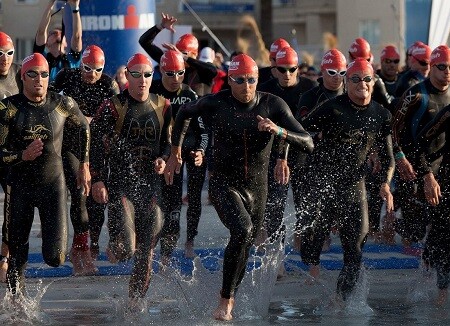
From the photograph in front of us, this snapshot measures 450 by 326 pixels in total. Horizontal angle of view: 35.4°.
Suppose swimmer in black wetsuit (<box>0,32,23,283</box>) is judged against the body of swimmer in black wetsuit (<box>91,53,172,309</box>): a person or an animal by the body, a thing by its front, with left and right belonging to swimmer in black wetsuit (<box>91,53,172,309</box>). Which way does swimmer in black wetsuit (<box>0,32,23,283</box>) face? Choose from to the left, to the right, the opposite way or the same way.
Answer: the same way

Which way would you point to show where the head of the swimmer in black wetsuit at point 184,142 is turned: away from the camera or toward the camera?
toward the camera

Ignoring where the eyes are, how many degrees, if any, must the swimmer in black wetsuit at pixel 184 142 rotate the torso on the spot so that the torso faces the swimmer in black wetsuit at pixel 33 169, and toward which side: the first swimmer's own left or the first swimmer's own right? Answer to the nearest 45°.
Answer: approximately 45° to the first swimmer's own right

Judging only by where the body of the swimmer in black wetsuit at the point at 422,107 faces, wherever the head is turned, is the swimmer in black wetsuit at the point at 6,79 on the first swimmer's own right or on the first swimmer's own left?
on the first swimmer's own right

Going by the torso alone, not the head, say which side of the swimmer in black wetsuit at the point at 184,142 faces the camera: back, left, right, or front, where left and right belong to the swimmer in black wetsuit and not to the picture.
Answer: front

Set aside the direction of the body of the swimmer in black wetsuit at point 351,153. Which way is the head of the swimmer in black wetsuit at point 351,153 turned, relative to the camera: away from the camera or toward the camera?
toward the camera

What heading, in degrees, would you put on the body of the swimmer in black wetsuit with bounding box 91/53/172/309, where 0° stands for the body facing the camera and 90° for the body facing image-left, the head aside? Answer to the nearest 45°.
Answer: approximately 0°

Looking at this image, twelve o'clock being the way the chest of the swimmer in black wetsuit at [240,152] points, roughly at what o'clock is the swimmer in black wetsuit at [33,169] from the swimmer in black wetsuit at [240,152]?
the swimmer in black wetsuit at [33,169] is roughly at 3 o'clock from the swimmer in black wetsuit at [240,152].

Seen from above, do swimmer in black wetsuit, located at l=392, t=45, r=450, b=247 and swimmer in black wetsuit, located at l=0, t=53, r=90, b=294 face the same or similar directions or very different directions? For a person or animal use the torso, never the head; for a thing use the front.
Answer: same or similar directions

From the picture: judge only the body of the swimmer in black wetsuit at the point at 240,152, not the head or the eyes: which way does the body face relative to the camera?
toward the camera

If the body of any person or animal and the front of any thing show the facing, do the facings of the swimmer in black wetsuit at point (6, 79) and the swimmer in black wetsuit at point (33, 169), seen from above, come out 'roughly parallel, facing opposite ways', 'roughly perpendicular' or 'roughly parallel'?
roughly parallel

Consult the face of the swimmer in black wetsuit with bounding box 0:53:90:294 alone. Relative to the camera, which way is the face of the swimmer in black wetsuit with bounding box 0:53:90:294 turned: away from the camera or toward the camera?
toward the camera

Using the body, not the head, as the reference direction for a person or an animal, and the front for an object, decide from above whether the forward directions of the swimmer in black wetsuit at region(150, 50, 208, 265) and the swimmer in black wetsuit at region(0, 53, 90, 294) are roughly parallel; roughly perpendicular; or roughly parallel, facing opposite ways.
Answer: roughly parallel

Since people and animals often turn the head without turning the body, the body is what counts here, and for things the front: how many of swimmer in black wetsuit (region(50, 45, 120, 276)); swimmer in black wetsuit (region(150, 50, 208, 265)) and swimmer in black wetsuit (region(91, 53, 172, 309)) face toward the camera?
3

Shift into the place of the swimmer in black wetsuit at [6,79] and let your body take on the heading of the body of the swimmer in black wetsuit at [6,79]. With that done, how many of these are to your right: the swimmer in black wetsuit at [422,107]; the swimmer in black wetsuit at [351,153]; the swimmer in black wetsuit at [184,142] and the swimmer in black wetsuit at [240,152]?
0

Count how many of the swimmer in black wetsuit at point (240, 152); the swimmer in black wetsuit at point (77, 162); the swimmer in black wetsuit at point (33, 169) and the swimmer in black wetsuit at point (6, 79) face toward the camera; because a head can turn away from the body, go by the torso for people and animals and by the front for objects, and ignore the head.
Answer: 4
